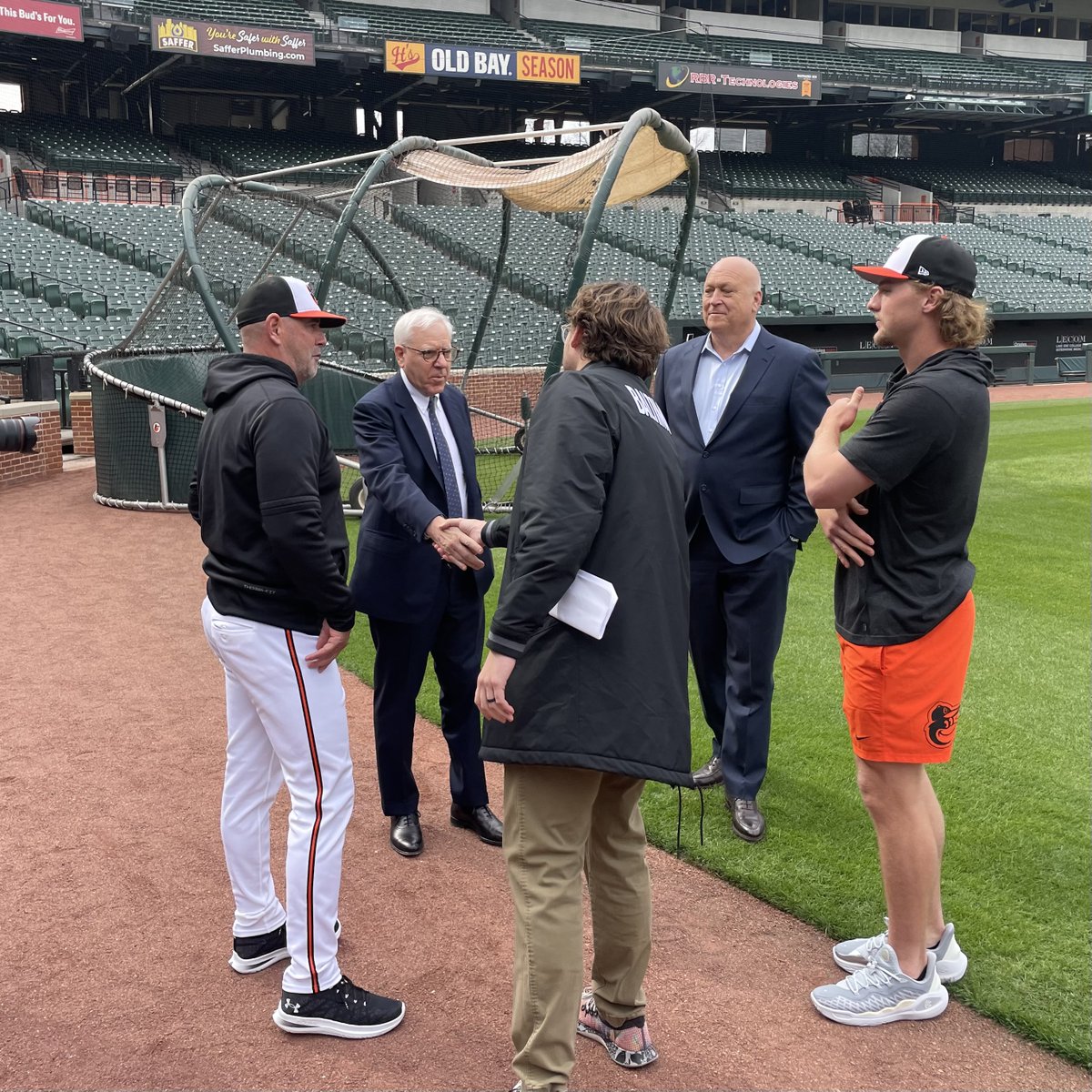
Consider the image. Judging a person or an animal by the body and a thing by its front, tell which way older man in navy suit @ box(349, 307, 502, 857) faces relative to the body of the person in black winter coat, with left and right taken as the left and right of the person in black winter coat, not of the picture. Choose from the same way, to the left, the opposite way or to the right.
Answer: the opposite way

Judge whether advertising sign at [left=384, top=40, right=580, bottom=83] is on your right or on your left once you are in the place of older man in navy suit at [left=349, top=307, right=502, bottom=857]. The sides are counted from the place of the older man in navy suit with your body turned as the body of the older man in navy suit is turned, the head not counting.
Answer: on your left

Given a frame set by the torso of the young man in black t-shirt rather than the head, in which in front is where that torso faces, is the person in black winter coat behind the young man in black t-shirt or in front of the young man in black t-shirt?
in front

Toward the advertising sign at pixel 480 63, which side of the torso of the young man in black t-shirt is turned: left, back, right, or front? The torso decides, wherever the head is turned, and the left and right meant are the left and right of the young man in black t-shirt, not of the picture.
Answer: right

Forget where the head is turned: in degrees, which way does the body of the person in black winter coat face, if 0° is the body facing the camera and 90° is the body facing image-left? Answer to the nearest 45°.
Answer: approximately 135°

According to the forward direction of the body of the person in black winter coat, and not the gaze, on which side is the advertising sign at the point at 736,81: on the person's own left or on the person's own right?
on the person's own right

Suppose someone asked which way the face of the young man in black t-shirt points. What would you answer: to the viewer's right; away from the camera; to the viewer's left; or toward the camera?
to the viewer's left

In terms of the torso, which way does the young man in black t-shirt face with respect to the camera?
to the viewer's left

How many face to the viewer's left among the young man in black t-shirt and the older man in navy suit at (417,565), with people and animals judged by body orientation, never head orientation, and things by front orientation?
1

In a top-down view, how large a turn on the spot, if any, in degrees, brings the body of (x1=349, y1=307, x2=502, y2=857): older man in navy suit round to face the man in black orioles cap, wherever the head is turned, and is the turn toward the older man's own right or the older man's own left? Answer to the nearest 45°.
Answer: approximately 45° to the older man's own right

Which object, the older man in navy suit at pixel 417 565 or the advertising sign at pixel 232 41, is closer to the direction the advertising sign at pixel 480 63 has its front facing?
the older man in navy suit

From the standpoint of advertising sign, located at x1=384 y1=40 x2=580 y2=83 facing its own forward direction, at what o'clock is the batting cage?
The batting cage is roughly at 12 o'clock from the advertising sign.

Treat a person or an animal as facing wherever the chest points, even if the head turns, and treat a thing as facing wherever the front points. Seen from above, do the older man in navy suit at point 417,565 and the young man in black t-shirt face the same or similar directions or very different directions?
very different directions

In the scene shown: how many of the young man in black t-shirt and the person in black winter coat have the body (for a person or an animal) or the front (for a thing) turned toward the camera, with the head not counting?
0
